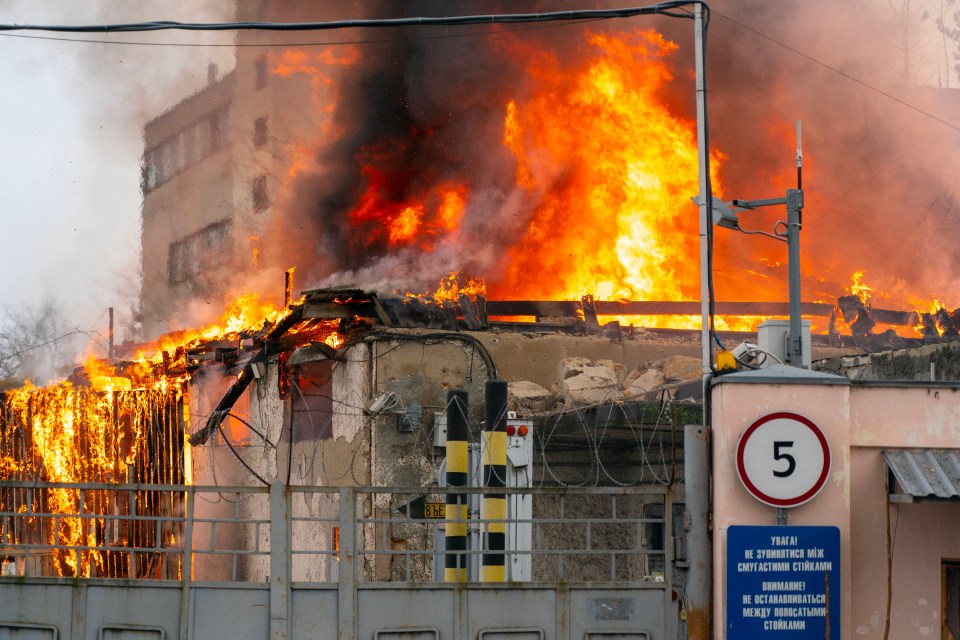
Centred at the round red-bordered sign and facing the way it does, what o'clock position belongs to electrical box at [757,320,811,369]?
The electrical box is roughly at 6 o'clock from the round red-bordered sign.

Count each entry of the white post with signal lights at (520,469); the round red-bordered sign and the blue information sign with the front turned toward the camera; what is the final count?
3

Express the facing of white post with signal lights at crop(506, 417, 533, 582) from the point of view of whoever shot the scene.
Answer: facing the viewer

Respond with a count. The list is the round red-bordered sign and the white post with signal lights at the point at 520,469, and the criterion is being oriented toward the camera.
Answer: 2

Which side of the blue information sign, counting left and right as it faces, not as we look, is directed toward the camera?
front

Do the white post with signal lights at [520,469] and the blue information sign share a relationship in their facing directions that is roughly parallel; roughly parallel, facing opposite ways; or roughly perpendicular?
roughly parallel

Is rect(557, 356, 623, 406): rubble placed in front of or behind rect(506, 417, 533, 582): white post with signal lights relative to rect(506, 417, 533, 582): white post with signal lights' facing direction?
behind

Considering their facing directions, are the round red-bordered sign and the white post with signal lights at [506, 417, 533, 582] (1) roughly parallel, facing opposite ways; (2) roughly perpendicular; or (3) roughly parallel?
roughly parallel
